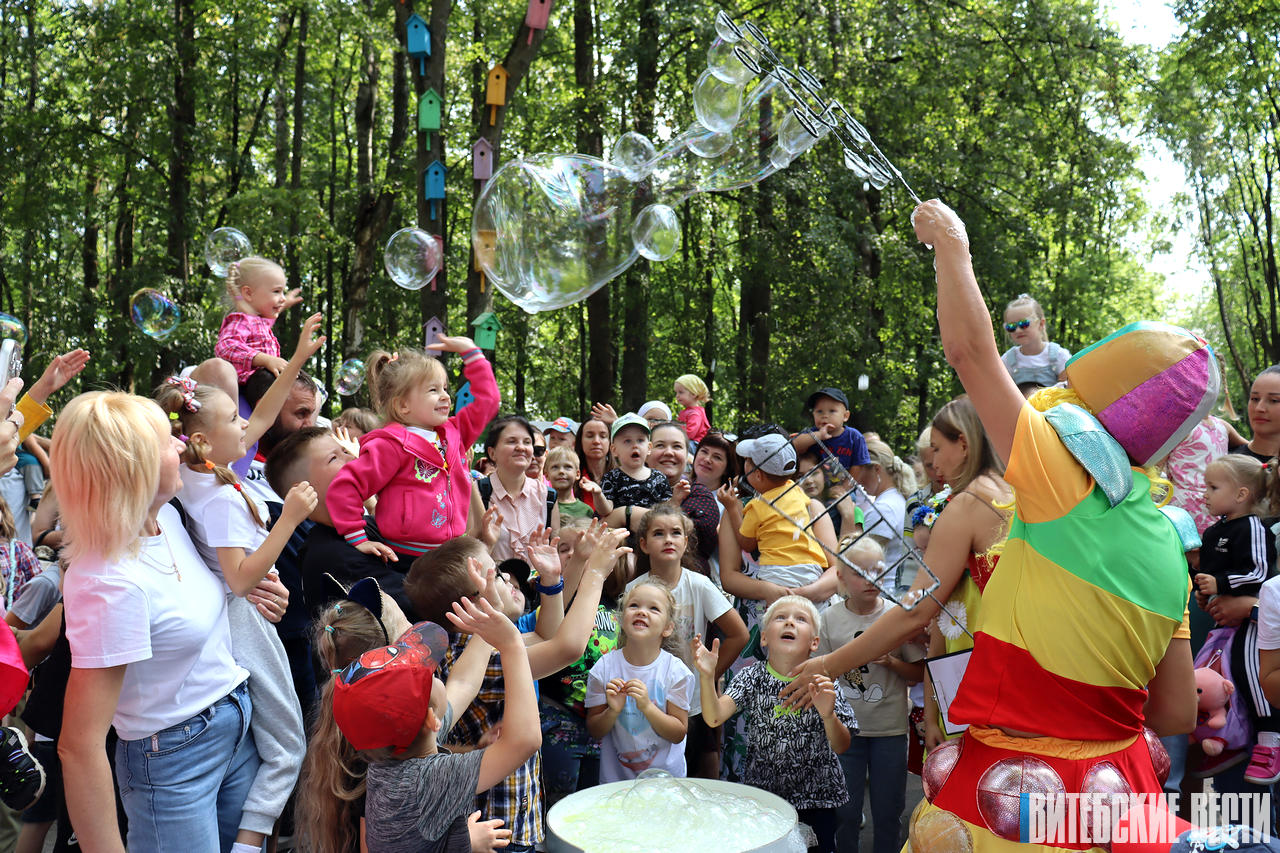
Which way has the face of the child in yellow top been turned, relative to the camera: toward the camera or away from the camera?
away from the camera

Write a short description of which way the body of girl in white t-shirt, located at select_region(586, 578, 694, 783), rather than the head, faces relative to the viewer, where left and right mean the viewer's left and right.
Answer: facing the viewer

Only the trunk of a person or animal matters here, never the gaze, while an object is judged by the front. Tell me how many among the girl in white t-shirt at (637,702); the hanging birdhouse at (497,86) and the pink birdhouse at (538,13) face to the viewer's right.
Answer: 0

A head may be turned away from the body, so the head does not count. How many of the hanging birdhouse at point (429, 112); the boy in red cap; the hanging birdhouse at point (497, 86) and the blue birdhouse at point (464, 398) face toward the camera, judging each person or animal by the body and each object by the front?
3

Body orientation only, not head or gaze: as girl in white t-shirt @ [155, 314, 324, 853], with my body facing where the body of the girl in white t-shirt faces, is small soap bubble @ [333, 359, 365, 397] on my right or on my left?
on my left

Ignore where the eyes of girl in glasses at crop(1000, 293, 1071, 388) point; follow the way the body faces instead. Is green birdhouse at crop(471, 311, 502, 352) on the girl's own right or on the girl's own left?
on the girl's own right

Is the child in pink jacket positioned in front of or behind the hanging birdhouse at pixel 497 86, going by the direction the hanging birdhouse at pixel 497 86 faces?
in front

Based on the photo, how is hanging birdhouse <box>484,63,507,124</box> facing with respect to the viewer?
toward the camera

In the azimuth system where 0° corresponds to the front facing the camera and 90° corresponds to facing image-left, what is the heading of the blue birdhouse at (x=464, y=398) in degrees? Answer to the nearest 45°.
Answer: approximately 0°

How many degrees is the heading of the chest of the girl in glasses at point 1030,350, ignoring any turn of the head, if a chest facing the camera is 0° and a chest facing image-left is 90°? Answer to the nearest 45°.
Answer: approximately 45°

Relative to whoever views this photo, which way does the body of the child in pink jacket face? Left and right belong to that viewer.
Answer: facing the viewer and to the right of the viewer

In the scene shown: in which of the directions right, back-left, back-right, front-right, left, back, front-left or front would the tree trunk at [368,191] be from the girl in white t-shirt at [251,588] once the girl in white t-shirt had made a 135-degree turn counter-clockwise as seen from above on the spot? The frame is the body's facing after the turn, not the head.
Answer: front-right

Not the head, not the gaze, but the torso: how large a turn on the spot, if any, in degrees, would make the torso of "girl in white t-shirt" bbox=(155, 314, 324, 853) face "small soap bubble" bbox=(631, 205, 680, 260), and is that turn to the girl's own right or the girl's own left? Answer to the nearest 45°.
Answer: approximately 45° to the girl's own left

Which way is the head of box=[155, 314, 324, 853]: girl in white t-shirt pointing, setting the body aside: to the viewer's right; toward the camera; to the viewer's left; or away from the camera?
to the viewer's right
